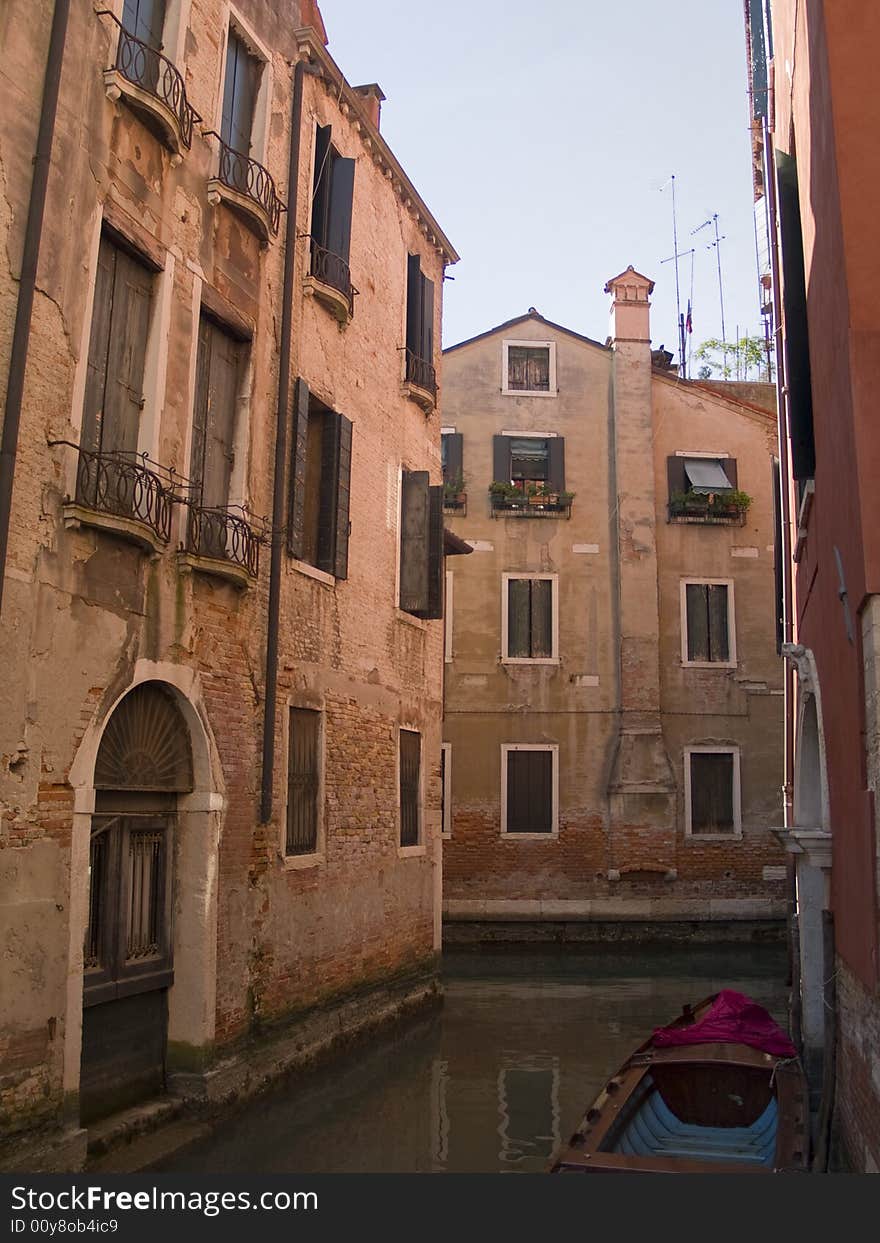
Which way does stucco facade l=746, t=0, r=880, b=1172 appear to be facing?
to the viewer's left

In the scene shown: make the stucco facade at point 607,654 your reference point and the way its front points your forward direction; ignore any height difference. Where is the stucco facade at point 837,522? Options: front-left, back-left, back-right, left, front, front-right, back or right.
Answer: front

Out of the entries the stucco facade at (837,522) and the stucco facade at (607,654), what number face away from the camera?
0

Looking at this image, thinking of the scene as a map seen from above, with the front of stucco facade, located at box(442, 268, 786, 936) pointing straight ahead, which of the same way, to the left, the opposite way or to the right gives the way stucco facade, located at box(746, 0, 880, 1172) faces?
to the right

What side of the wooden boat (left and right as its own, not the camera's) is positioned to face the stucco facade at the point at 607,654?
front

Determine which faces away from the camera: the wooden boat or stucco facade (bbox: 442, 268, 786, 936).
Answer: the wooden boat

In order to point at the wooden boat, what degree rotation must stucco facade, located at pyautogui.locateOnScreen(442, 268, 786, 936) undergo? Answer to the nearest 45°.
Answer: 0° — it already faces it

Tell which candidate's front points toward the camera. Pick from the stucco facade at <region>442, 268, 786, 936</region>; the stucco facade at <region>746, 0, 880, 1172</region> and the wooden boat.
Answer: the stucco facade at <region>442, 268, 786, 936</region>

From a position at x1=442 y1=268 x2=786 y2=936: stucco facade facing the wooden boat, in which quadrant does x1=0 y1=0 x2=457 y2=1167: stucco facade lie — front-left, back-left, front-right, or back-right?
front-right

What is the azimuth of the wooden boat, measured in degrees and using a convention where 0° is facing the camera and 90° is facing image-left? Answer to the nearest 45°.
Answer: approximately 180°

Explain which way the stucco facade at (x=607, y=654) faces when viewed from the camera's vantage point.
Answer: facing the viewer

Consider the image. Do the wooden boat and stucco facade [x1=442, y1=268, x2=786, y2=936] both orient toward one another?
yes

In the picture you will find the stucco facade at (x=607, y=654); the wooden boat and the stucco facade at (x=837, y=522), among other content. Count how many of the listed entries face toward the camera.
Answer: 1

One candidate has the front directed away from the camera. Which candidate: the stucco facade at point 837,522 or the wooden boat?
the wooden boat

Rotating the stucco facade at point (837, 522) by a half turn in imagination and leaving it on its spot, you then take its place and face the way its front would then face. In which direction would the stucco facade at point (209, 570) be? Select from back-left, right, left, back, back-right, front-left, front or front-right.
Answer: back
